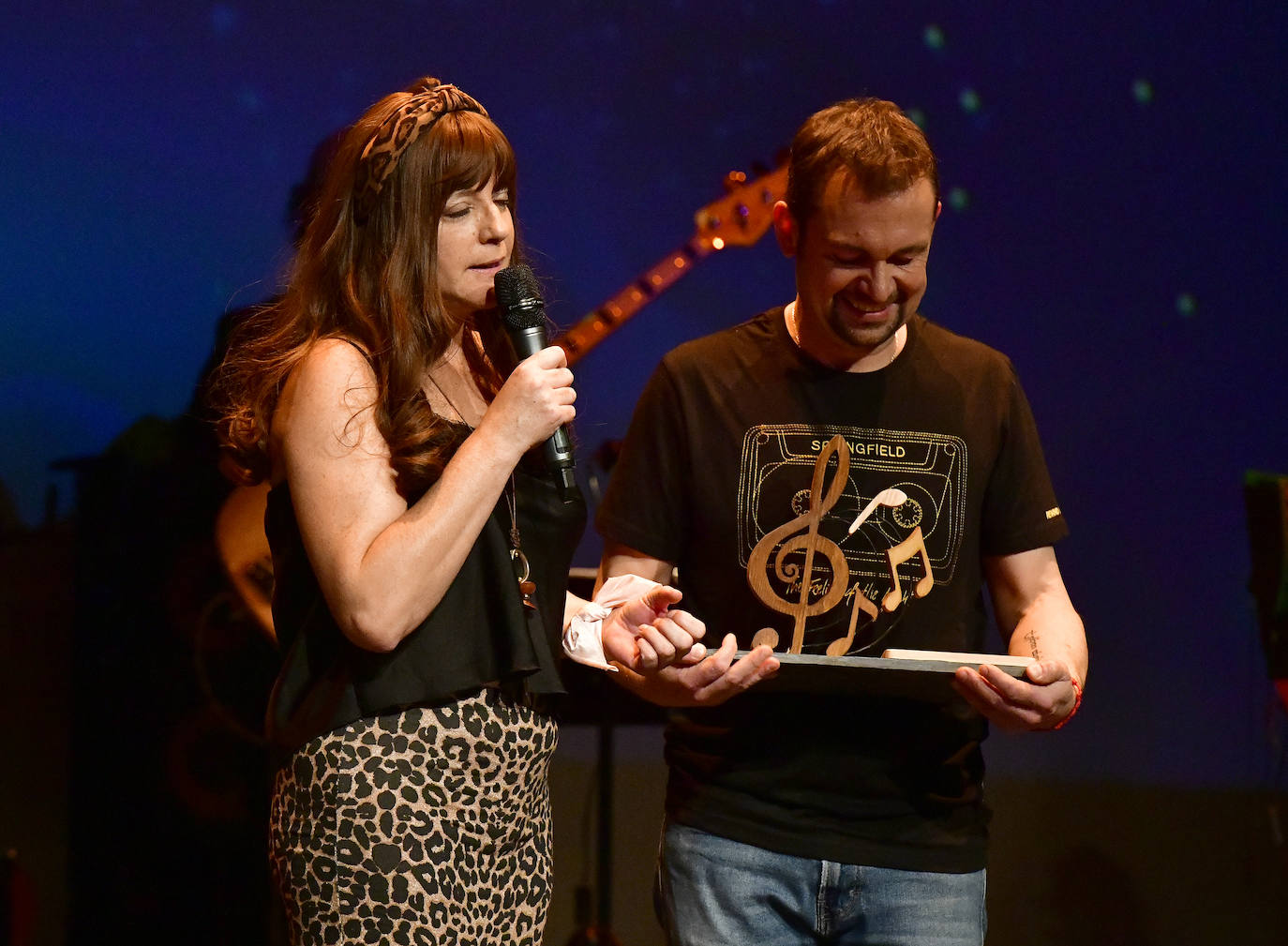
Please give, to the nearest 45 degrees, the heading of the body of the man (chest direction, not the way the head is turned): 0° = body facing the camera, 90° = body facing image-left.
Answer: approximately 0°

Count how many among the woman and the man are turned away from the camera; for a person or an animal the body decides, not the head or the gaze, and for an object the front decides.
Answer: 0
